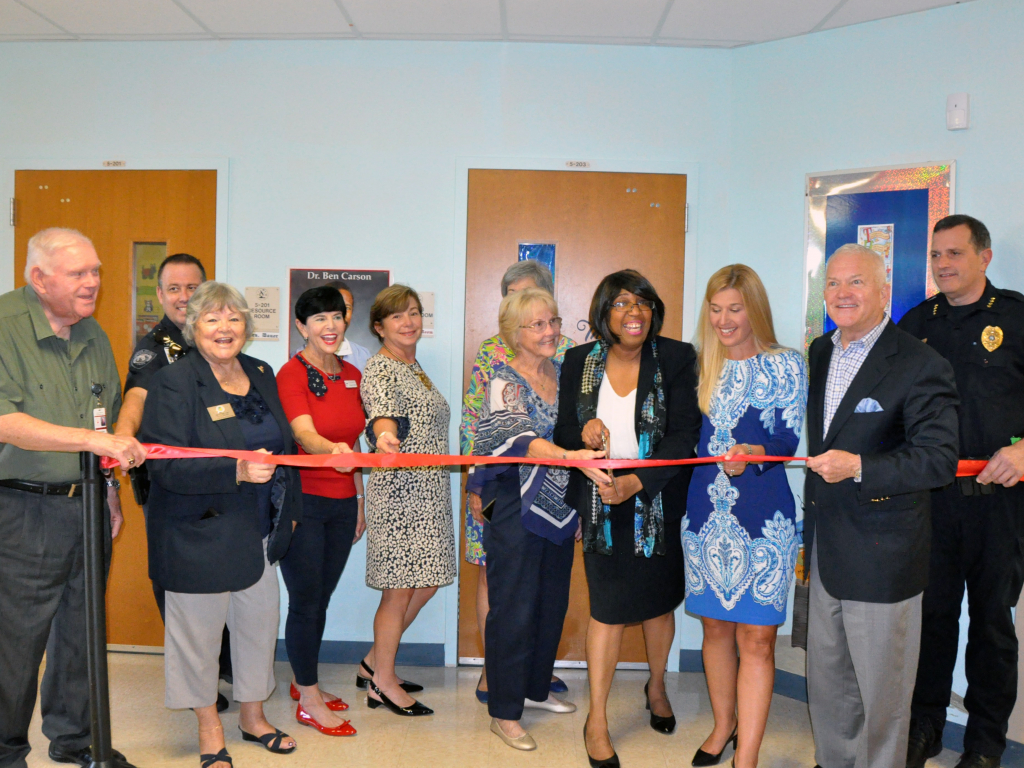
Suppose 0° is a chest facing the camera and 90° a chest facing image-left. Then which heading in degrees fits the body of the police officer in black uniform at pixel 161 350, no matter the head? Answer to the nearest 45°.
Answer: approximately 315°

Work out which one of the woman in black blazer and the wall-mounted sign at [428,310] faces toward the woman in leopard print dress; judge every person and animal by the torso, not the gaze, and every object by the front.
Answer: the wall-mounted sign

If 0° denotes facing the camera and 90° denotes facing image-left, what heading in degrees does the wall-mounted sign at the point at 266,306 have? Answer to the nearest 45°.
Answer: approximately 0°

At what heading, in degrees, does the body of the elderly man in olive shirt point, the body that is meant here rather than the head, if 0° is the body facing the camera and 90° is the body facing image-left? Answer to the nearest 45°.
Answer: approximately 315°

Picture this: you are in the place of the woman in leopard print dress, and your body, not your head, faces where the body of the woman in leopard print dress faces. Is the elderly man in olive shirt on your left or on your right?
on your right

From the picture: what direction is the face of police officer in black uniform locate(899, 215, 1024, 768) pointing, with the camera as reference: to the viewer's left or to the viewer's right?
to the viewer's left
